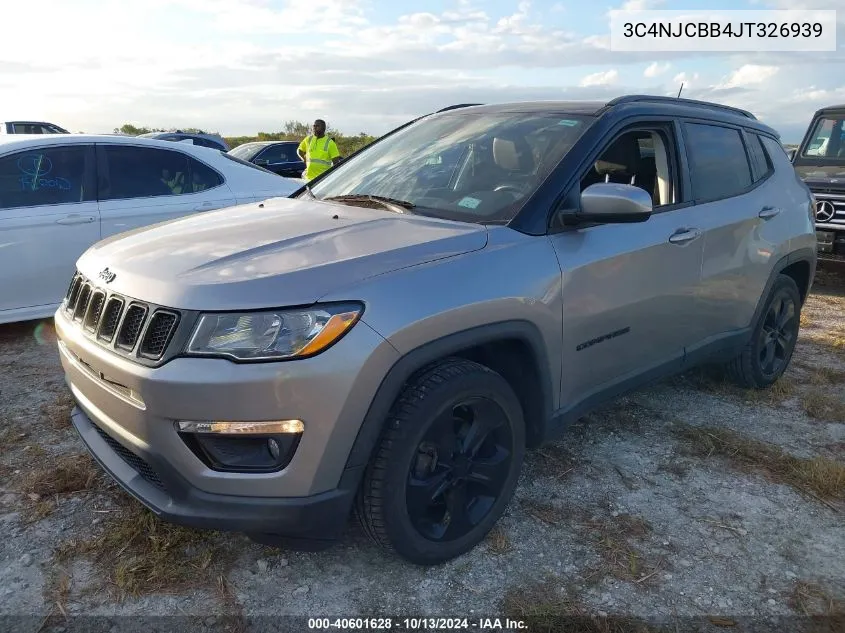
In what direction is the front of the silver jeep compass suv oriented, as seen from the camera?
facing the viewer and to the left of the viewer

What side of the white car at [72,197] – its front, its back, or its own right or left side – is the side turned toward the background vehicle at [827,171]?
back

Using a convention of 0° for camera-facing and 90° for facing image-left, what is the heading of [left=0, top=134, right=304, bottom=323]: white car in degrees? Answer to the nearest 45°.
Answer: approximately 90°

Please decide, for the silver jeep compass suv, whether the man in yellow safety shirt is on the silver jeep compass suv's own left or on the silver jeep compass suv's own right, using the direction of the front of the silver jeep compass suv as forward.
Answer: on the silver jeep compass suv's own right

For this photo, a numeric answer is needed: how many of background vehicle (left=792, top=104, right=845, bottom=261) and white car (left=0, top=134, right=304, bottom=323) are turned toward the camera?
1

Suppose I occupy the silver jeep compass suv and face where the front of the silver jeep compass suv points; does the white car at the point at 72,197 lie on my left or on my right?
on my right

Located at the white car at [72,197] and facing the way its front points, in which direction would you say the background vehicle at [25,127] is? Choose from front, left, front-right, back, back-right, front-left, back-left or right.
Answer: right

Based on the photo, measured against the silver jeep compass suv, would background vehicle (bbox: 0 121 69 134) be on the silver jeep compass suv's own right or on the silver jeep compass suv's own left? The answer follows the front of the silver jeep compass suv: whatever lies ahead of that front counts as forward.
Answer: on the silver jeep compass suv's own right

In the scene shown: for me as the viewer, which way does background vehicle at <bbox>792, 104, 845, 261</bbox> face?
facing the viewer

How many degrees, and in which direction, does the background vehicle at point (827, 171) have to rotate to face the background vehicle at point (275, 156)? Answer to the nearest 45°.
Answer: approximately 90° to its right

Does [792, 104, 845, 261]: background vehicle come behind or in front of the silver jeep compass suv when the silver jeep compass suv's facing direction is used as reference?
behind

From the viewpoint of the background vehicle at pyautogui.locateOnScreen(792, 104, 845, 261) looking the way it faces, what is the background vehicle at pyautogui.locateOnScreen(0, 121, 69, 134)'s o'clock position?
the background vehicle at pyautogui.locateOnScreen(0, 121, 69, 134) is roughly at 3 o'clock from the background vehicle at pyautogui.locateOnScreen(792, 104, 845, 261).
